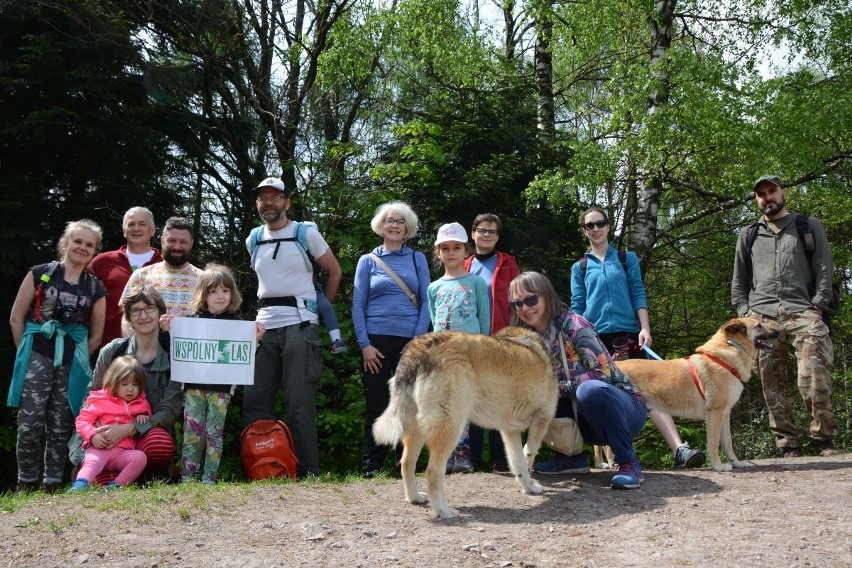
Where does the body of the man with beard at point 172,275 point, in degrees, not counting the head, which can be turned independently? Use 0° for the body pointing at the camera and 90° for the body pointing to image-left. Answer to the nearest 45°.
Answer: approximately 0°

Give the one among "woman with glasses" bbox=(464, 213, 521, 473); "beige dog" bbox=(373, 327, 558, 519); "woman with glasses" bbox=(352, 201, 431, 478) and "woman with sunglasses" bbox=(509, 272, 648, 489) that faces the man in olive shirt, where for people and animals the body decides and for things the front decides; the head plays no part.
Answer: the beige dog

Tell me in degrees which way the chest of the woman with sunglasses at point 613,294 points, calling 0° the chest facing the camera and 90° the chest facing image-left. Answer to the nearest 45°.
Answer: approximately 0°

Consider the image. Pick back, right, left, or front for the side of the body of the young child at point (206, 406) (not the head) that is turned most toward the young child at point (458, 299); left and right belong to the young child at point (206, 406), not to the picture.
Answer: left

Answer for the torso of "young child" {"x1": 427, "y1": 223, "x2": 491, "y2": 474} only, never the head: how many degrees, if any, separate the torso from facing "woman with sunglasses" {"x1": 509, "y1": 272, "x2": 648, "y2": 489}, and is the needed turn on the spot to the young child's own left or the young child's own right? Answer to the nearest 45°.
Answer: approximately 45° to the young child's own left

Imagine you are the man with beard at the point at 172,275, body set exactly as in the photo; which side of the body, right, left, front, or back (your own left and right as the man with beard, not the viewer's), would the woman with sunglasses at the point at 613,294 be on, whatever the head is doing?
left

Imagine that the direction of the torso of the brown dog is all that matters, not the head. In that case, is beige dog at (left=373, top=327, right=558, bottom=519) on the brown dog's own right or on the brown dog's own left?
on the brown dog's own right

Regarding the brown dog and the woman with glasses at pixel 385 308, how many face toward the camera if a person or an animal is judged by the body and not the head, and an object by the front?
1

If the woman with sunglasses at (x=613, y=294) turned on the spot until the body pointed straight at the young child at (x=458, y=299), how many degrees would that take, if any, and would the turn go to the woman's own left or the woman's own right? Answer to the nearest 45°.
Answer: approximately 45° to the woman's own right

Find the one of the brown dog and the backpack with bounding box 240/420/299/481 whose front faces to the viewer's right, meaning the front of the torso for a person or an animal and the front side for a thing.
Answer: the brown dog

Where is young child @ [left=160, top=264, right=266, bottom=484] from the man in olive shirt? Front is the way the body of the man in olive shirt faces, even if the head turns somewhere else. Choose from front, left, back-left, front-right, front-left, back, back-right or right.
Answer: front-right
